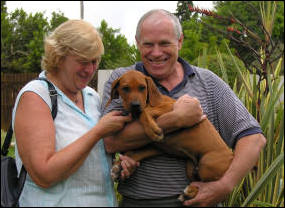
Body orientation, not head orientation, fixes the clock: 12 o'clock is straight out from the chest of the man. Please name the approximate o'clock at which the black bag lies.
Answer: The black bag is roughly at 2 o'clock from the man.

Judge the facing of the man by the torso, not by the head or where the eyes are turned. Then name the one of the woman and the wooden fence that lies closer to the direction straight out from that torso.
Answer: the woman

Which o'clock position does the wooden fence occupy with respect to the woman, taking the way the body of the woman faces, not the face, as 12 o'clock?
The wooden fence is roughly at 7 o'clock from the woman.

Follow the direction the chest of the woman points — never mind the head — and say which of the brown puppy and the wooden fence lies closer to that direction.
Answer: the brown puppy

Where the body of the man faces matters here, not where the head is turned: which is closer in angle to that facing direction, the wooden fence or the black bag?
the black bag

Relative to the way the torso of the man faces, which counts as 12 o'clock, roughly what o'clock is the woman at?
The woman is roughly at 2 o'clock from the man.

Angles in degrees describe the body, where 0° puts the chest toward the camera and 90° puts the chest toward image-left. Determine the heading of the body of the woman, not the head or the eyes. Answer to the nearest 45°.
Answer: approximately 315°

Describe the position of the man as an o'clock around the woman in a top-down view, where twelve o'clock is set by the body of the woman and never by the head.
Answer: The man is roughly at 10 o'clock from the woman.
